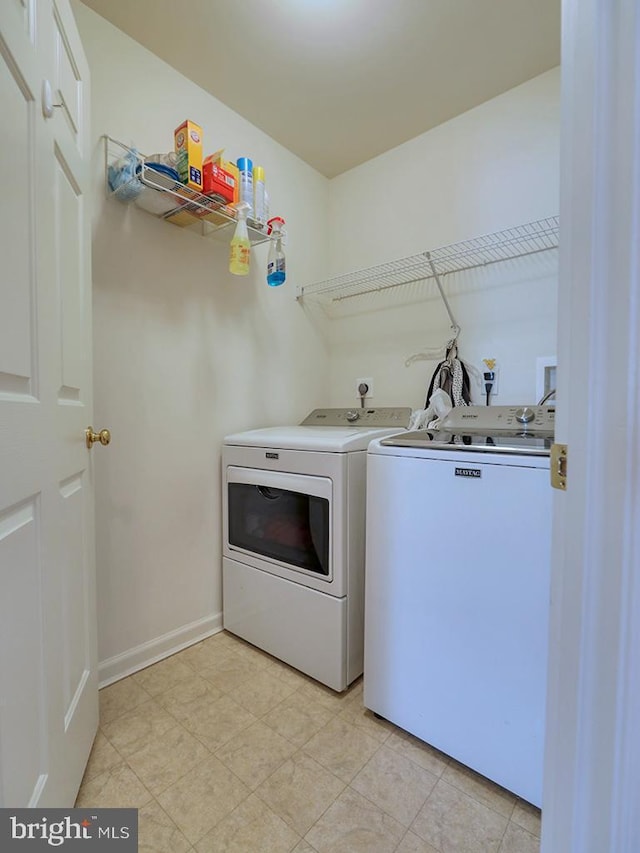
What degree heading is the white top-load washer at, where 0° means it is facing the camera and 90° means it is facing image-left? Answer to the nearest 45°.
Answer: approximately 45°

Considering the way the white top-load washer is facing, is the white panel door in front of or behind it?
in front

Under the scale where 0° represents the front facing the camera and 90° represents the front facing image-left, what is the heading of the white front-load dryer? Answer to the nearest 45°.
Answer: approximately 45°

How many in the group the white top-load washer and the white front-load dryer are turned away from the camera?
0
